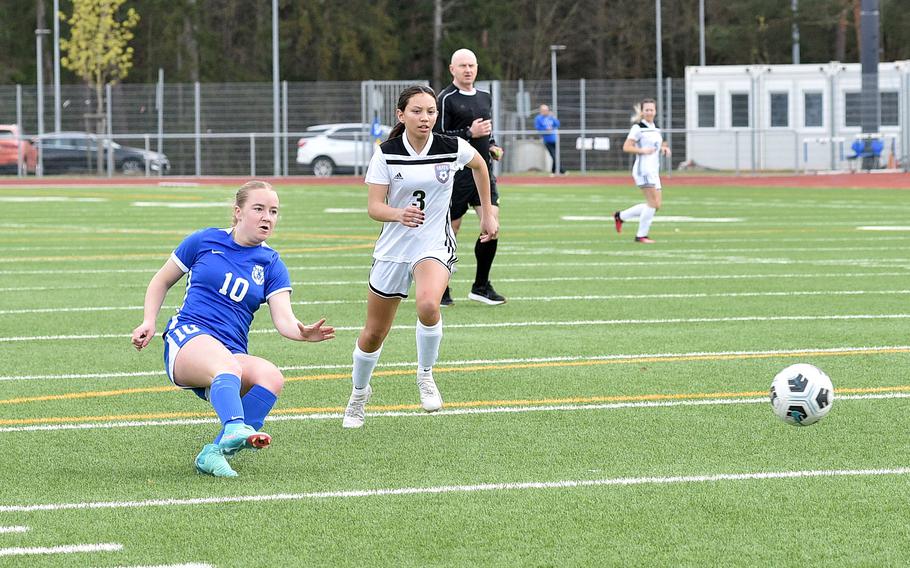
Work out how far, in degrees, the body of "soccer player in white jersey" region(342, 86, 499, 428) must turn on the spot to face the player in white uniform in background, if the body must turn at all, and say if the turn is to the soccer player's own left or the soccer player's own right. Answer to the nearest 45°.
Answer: approximately 180°

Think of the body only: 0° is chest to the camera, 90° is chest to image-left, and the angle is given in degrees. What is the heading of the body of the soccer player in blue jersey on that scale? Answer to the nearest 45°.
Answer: approximately 315°

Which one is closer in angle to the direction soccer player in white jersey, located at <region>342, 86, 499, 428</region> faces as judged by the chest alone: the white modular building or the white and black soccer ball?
the white and black soccer ball

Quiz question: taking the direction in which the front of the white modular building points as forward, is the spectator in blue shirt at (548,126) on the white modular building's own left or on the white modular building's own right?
on the white modular building's own right

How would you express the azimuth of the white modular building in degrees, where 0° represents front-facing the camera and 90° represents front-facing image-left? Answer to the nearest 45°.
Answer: approximately 0°

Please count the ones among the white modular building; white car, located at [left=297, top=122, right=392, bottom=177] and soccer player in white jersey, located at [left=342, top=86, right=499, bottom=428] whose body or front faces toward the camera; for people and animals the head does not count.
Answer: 2

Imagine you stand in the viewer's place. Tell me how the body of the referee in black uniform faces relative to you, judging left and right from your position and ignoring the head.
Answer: facing the viewer and to the right of the viewer

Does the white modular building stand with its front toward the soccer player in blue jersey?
yes

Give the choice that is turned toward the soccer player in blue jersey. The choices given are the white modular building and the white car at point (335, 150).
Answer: the white modular building
